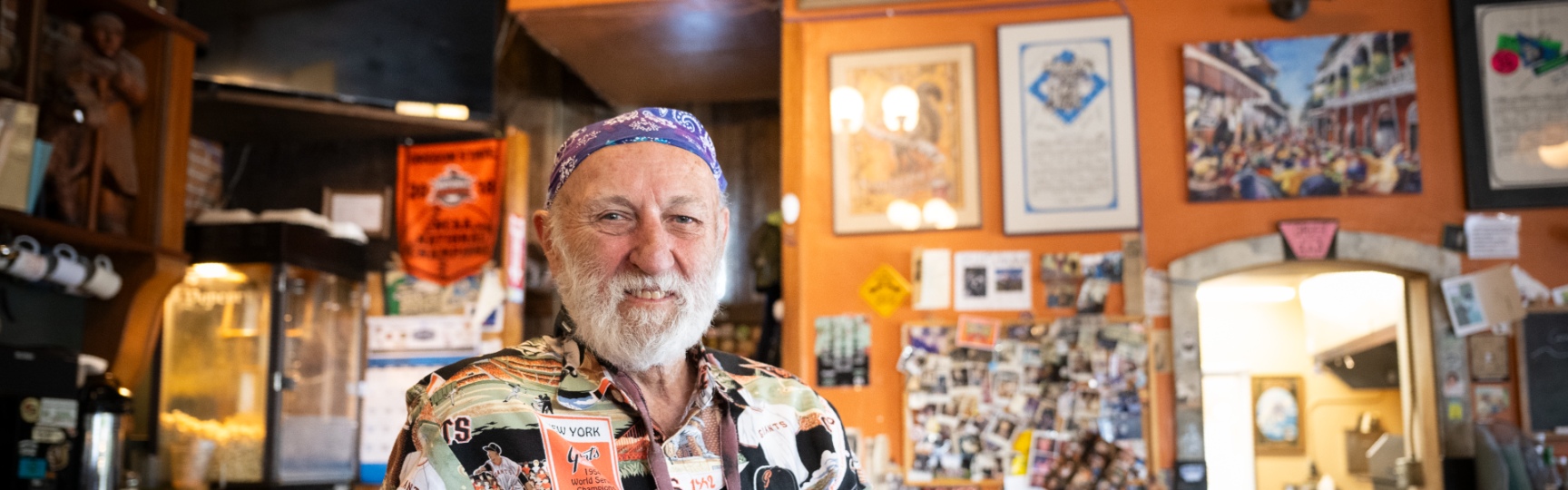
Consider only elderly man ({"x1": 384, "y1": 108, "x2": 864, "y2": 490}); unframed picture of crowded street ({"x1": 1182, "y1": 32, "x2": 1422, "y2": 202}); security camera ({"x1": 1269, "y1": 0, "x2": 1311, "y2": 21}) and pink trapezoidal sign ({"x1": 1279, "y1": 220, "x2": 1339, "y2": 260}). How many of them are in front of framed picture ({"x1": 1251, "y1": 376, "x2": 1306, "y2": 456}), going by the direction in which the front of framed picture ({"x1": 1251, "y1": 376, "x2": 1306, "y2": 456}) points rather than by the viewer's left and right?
4

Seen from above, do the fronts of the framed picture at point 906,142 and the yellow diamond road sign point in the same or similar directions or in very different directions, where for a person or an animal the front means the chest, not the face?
same or similar directions

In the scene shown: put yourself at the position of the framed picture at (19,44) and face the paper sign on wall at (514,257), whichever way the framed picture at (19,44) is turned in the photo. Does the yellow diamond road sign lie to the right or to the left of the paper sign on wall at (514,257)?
right

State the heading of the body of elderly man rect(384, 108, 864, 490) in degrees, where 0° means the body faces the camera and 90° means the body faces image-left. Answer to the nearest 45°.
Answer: approximately 315°

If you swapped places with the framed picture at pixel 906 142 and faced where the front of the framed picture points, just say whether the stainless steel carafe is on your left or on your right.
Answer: on your right

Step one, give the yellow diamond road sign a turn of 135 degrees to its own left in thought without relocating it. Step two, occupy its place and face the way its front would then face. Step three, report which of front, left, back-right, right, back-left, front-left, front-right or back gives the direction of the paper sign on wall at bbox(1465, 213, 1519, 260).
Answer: front-right

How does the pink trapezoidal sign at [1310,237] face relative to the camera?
toward the camera

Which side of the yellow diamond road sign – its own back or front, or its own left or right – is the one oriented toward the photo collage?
left

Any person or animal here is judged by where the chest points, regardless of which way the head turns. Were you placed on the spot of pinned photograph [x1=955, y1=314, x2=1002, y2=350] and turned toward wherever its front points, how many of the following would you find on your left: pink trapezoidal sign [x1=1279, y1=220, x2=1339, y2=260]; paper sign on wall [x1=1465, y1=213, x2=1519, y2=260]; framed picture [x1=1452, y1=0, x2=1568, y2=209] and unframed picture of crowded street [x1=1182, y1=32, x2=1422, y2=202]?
4

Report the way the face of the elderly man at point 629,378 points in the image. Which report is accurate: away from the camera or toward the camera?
toward the camera

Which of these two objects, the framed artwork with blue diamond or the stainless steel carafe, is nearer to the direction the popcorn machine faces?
the stainless steel carafe
